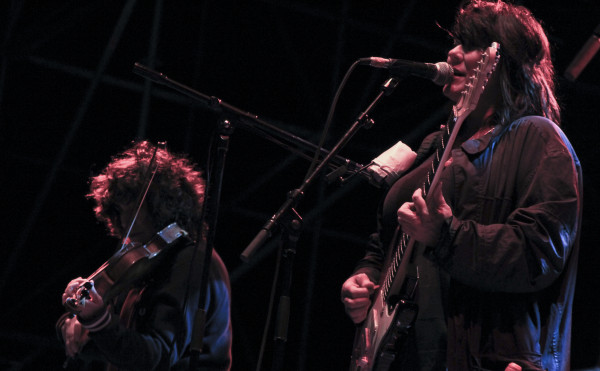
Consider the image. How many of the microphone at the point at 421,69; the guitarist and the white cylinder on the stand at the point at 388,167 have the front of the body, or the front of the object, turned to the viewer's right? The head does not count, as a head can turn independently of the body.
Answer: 2

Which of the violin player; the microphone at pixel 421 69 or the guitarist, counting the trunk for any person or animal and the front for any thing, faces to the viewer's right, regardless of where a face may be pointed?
the microphone

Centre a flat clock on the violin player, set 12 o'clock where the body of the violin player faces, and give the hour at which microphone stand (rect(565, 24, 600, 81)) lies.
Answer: The microphone stand is roughly at 8 o'clock from the violin player.

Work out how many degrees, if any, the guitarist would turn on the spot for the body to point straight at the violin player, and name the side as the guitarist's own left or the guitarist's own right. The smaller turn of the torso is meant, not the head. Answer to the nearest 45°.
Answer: approximately 90° to the guitarist's own right

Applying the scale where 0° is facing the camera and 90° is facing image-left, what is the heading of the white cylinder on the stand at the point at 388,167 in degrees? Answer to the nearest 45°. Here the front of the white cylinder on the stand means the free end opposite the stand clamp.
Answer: approximately 270°

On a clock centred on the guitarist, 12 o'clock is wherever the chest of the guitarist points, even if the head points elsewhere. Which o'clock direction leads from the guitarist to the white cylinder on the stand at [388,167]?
The white cylinder on the stand is roughly at 3 o'clock from the guitarist.

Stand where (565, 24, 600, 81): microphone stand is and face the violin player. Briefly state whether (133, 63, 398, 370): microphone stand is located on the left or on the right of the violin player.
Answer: left

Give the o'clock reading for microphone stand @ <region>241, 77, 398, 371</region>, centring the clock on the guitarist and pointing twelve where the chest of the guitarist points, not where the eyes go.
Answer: The microphone stand is roughly at 2 o'clock from the guitarist.

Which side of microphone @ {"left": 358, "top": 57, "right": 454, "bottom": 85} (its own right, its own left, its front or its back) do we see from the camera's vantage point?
right

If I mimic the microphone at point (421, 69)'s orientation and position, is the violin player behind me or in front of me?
behind
